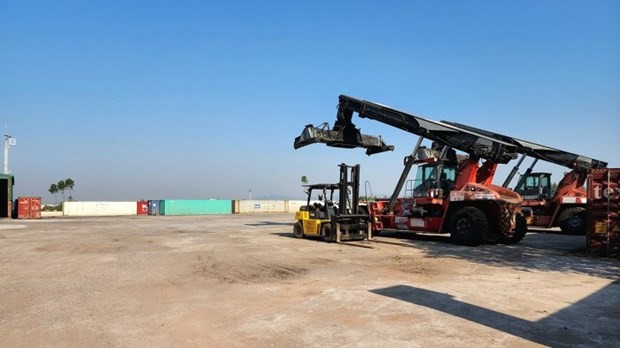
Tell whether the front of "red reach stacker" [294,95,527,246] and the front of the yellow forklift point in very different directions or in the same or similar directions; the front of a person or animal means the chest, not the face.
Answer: very different directions

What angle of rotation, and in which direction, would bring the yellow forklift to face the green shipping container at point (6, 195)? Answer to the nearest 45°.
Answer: approximately 180°

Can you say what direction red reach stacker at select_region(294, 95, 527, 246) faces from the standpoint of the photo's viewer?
facing away from the viewer and to the left of the viewer

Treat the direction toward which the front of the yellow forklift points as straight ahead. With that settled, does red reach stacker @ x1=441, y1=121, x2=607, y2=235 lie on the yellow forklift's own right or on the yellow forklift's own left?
on the yellow forklift's own left

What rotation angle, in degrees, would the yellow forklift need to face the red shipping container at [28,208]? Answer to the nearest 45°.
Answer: approximately 180°

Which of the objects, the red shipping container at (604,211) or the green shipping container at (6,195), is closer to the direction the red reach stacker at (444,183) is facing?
the green shipping container

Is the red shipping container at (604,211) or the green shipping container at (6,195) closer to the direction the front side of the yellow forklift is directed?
the red shipping container

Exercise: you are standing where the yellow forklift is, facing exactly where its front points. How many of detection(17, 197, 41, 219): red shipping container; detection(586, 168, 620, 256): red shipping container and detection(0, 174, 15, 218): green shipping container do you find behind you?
2
